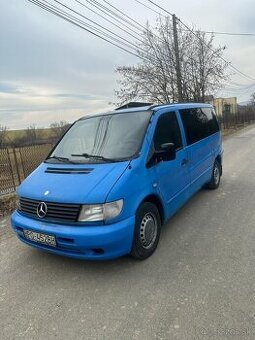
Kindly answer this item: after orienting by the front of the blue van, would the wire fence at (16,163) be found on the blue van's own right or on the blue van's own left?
on the blue van's own right

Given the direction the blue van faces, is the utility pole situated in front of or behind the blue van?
behind

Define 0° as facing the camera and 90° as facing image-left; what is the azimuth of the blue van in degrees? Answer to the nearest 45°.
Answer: approximately 45°
